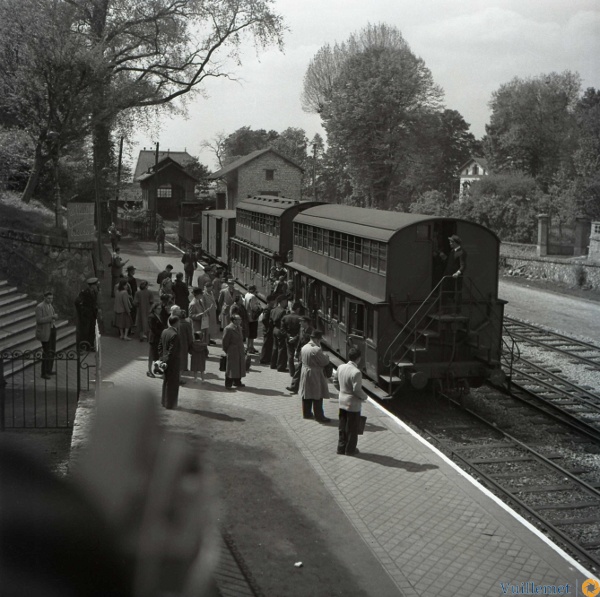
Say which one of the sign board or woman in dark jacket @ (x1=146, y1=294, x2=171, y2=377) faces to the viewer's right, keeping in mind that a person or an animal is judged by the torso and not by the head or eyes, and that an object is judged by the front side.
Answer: the woman in dark jacket

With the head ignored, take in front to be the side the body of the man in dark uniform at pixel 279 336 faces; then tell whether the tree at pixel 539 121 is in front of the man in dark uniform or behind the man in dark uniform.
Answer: in front

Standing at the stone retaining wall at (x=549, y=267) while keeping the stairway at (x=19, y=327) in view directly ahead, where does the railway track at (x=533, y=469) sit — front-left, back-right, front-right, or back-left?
front-left

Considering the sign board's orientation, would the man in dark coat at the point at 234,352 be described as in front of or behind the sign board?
in front

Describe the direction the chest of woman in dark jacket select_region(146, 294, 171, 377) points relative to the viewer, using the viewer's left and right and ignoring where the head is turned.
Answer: facing to the right of the viewer

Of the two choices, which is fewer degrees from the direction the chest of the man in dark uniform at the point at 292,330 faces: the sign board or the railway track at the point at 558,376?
the railway track

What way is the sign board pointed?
toward the camera

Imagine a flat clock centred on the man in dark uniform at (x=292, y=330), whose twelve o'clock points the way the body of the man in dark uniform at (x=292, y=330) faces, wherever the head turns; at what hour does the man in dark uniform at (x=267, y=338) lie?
the man in dark uniform at (x=267, y=338) is roughly at 10 o'clock from the man in dark uniform at (x=292, y=330).

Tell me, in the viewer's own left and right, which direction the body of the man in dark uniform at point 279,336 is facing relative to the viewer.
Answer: facing away from the viewer and to the right of the viewer
